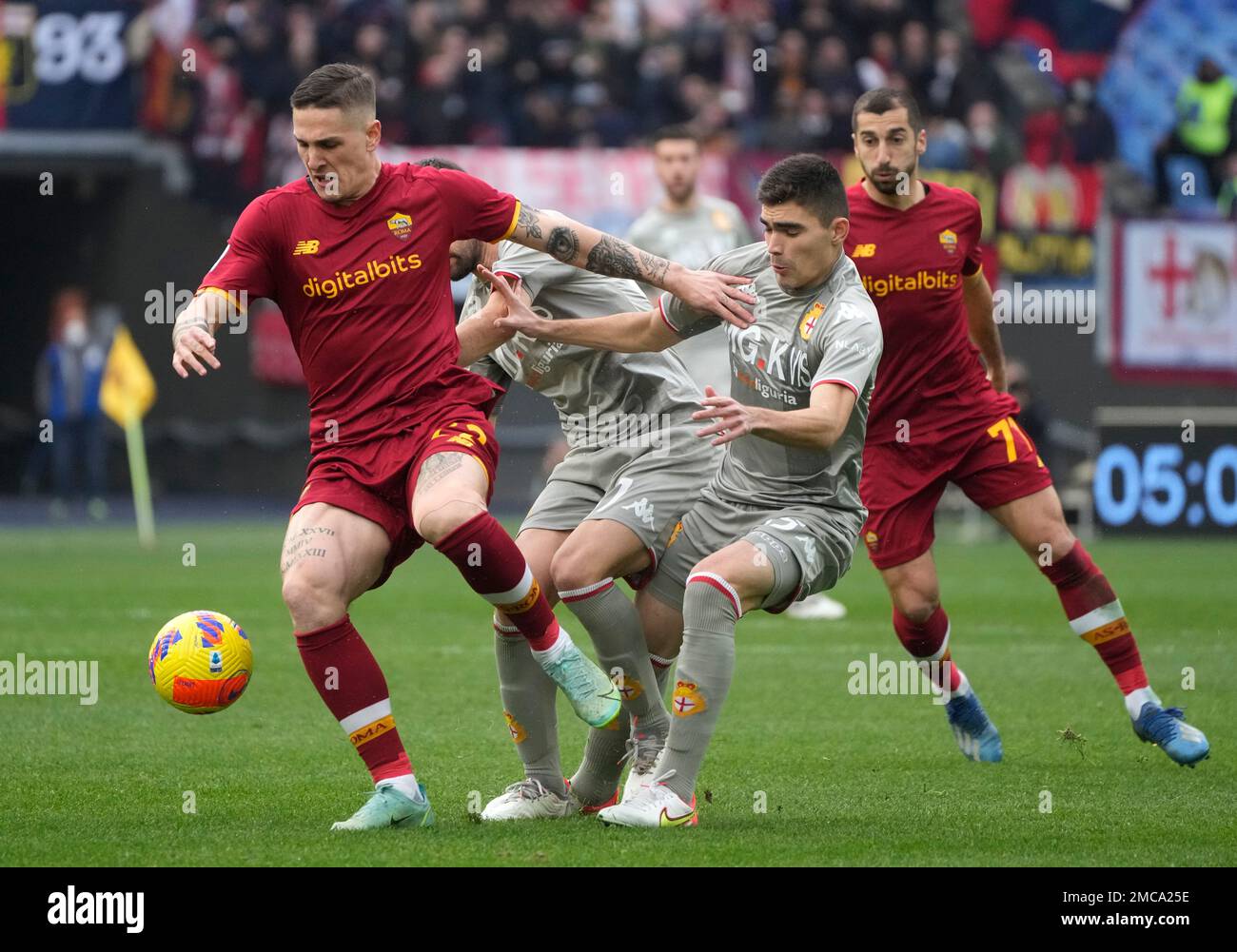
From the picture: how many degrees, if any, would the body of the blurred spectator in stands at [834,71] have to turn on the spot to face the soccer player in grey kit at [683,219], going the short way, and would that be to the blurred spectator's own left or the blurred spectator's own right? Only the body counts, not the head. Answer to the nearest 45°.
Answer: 0° — they already face them

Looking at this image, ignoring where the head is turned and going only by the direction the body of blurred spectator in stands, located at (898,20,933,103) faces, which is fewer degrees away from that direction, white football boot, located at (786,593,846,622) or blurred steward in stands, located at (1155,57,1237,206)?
the white football boot

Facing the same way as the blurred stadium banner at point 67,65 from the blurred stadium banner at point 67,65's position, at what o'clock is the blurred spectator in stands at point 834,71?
The blurred spectator in stands is roughly at 9 o'clock from the blurred stadium banner.

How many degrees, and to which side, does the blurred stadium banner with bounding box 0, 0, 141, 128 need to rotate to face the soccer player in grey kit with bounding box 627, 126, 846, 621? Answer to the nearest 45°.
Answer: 0° — it already faces them

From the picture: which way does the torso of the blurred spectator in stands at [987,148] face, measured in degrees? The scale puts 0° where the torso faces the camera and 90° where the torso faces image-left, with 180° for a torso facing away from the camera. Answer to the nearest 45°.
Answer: approximately 0°

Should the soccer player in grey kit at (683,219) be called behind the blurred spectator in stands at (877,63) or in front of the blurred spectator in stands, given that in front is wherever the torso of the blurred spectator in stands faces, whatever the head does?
in front

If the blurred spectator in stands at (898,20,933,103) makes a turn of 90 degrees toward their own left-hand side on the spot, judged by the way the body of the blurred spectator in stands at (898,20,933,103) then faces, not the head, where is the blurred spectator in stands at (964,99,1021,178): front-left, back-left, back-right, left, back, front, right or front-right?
front-right

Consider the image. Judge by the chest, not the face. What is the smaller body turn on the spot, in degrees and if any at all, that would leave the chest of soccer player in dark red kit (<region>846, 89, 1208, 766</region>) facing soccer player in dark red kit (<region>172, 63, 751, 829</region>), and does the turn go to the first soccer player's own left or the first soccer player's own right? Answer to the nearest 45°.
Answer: approximately 45° to the first soccer player's own right

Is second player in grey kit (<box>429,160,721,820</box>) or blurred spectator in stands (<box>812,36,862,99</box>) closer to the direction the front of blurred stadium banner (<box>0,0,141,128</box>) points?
the second player in grey kit
